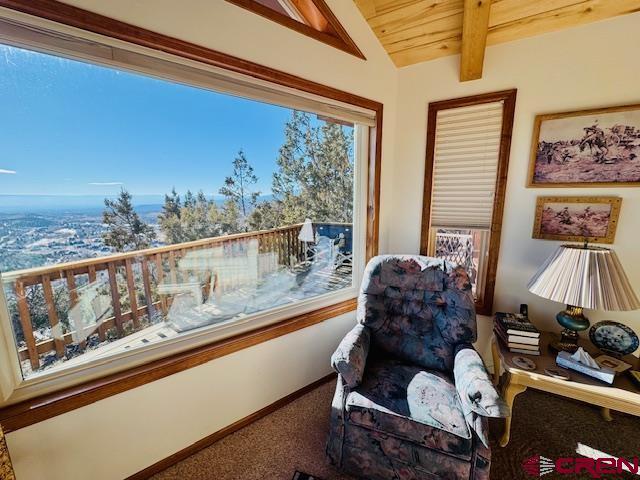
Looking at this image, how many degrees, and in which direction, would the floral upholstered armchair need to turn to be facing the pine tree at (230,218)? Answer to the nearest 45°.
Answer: approximately 90° to its right

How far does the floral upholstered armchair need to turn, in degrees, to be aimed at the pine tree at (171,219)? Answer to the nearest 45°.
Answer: approximately 90° to its right

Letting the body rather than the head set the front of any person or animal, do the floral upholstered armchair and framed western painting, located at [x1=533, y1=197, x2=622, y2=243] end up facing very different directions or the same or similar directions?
same or similar directions

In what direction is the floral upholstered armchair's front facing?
toward the camera

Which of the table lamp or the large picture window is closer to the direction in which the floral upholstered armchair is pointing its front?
the large picture window

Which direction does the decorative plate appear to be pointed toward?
toward the camera

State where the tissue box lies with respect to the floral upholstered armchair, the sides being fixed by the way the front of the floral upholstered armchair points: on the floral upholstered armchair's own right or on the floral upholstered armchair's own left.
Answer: on the floral upholstered armchair's own left

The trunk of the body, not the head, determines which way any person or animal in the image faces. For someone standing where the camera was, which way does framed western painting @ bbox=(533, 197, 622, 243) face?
facing the viewer

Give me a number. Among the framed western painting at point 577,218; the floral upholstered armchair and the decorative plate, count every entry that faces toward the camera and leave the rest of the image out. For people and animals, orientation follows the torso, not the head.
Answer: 3

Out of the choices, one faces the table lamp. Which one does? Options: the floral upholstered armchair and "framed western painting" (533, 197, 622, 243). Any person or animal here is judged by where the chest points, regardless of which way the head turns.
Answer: the framed western painting

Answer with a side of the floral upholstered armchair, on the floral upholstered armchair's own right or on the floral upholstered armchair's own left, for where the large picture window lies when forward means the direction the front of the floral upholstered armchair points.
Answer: on the floral upholstered armchair's own right
